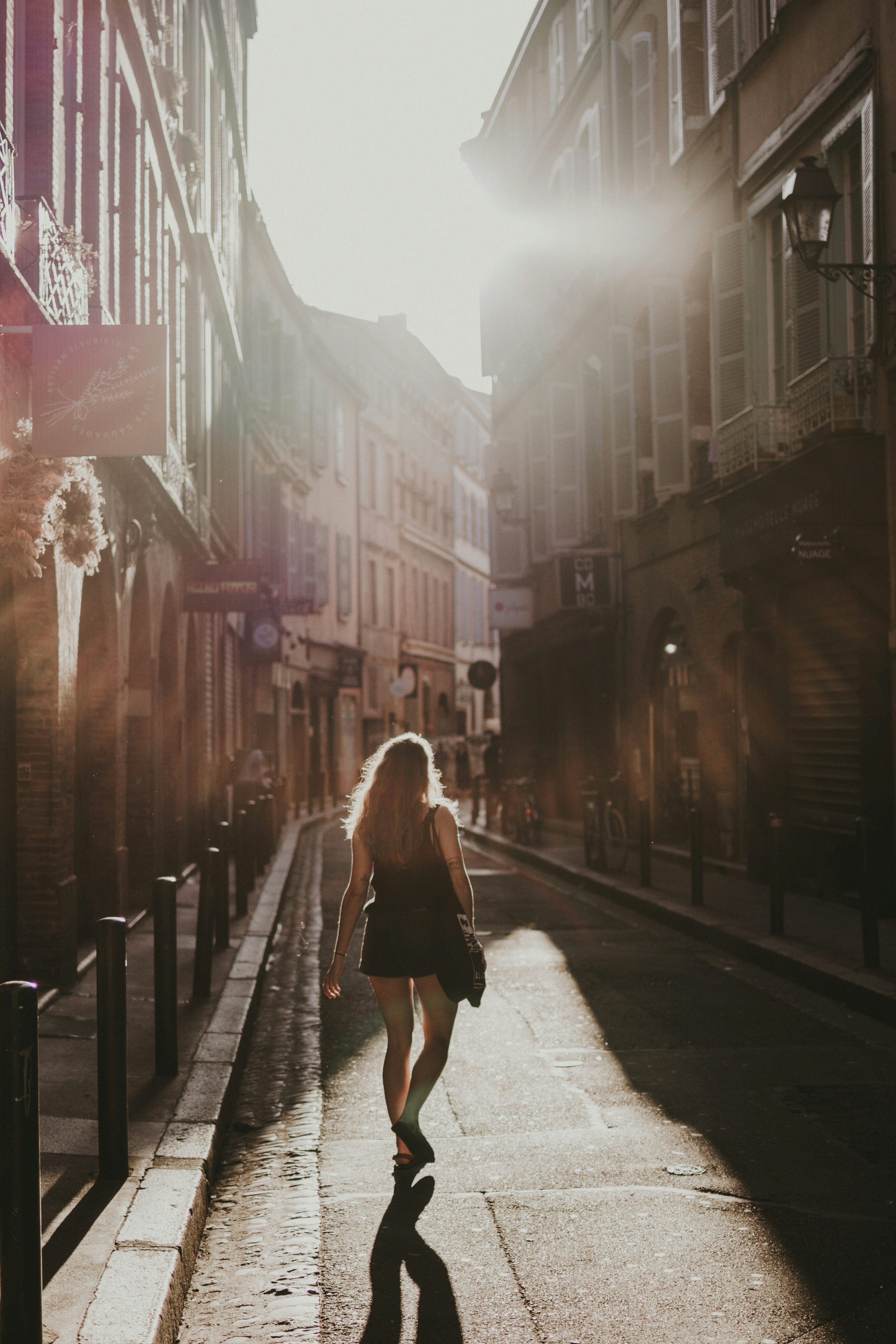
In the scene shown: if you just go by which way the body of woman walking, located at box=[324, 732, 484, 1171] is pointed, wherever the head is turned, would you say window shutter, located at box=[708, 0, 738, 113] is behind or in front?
in front

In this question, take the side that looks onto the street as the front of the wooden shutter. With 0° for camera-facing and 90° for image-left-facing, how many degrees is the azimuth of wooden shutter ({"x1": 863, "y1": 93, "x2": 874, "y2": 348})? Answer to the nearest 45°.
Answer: approximately 90°

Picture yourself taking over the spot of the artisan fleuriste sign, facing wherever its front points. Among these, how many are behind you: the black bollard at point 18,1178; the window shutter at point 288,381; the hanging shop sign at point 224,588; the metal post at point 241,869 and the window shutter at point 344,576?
4

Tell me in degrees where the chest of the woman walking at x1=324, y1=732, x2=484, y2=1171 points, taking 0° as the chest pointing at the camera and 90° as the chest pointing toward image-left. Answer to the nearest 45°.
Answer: approximately 180°

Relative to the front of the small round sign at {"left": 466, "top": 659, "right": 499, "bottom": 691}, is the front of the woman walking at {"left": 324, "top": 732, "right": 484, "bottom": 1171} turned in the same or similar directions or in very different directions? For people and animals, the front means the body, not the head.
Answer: very different directions

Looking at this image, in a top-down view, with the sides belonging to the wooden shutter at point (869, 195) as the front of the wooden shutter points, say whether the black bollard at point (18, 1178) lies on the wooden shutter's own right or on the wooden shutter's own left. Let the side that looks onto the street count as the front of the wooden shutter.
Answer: on the wooden shutter's own left

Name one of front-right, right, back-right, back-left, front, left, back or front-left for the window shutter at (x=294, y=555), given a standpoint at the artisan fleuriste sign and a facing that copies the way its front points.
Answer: back

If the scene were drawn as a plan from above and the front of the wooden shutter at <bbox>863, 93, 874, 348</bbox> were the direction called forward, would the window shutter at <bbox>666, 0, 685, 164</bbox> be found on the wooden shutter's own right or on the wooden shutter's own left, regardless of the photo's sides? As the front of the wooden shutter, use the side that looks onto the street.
on the wooden shutter's own right

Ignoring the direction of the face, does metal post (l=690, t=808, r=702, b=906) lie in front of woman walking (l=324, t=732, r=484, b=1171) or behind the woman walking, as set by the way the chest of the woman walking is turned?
in front

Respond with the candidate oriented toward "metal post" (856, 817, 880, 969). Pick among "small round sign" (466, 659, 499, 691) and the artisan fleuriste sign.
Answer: the small round sign
